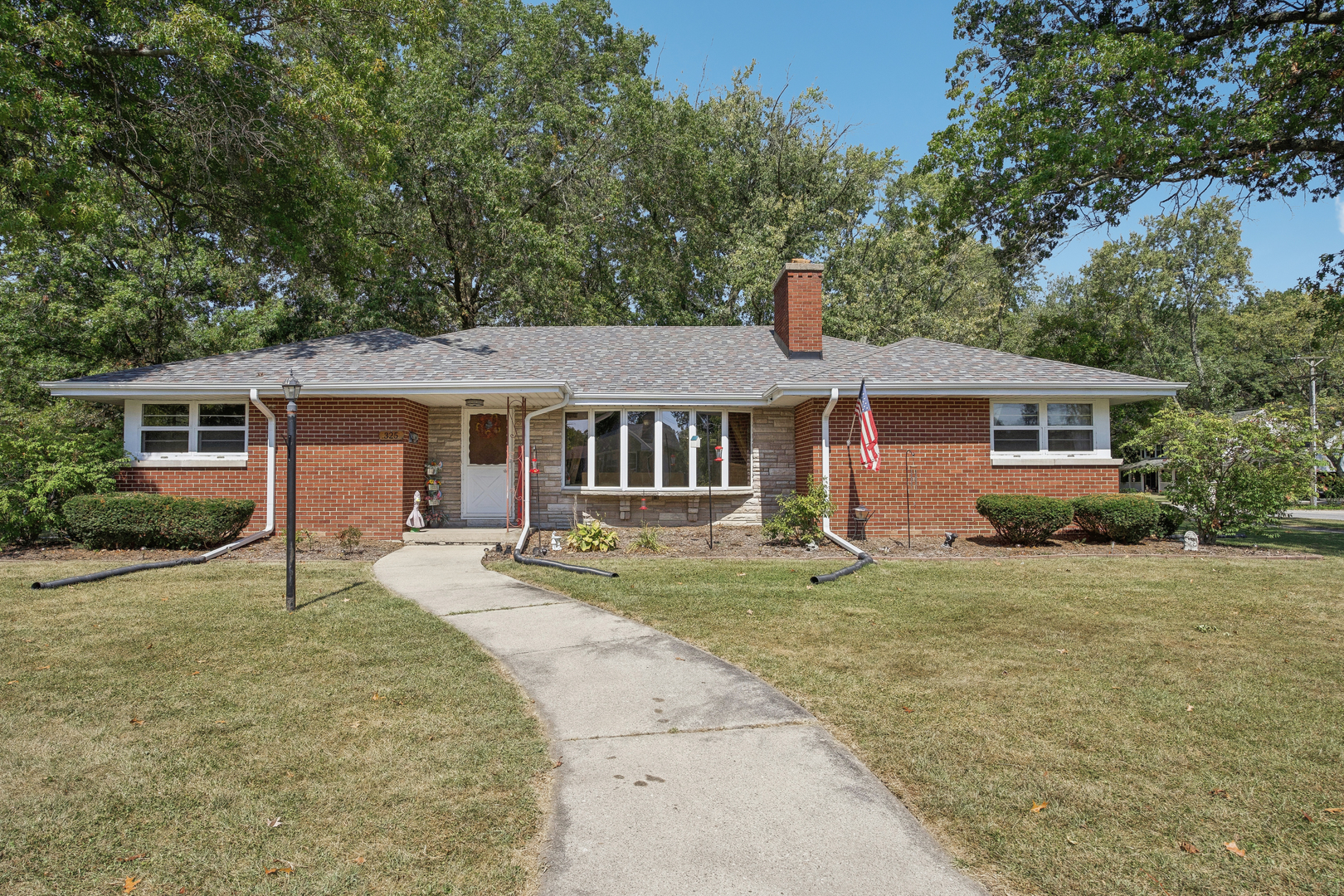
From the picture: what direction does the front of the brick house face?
toward the camera

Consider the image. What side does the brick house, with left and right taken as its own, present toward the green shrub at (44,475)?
right

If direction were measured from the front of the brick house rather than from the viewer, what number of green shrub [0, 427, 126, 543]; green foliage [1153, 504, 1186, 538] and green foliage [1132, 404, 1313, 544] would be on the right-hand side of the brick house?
1

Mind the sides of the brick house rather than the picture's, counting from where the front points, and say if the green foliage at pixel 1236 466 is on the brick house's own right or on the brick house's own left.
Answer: on the brick house's own left

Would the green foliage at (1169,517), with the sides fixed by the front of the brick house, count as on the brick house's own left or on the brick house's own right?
on the brick house's own left

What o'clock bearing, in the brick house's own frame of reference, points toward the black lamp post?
The black lamp post is roughly at 1 o'clock from the brick house.

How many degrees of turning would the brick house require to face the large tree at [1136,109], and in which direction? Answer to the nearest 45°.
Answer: approximately 90° to its left

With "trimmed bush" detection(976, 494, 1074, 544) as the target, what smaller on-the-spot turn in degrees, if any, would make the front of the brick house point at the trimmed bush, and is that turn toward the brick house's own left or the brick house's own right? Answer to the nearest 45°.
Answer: approximately 90° to the brick house's own left
